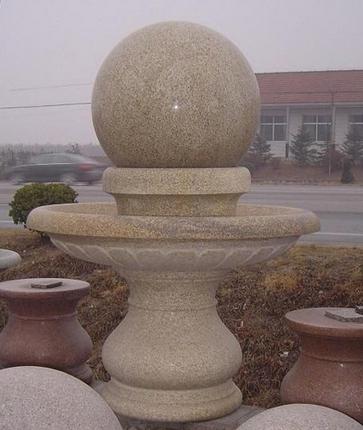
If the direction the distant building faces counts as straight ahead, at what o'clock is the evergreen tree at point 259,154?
The evergreen tree is roughly at 1 o'clock from the distant building.

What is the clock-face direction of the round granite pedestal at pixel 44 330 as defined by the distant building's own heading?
The round granite pedestal is roughly at 12 o'clock from the distant building.

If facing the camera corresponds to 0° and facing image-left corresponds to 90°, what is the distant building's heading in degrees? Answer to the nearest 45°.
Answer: approximately 0°

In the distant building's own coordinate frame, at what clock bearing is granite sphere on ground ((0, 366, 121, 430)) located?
The granite sphere on ground is roughly at 12 o'clock from the distant building.

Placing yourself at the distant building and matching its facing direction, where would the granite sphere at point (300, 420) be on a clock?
The granite sphere is roughly at 12 o'clock from the distant building.
